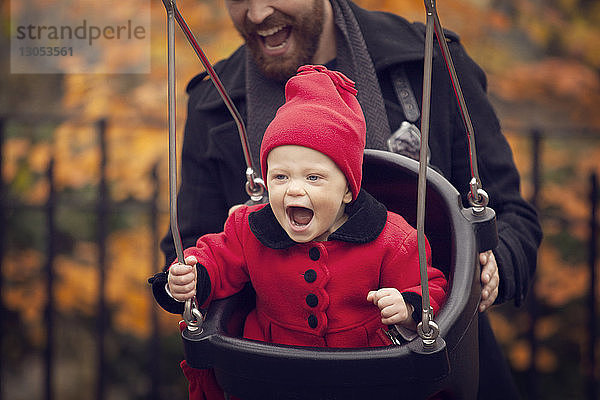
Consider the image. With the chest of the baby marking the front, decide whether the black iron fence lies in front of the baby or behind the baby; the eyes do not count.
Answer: behind

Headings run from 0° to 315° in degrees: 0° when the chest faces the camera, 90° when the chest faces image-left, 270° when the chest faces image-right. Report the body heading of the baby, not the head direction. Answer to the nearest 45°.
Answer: approximately 0°
